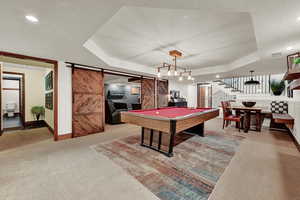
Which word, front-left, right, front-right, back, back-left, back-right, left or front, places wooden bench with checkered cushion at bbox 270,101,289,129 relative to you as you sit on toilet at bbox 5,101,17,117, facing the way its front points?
front-left

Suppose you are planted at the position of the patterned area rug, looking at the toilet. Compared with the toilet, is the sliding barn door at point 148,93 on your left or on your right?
right

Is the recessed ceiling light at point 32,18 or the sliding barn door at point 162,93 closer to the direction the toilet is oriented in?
the recessed ceiling light

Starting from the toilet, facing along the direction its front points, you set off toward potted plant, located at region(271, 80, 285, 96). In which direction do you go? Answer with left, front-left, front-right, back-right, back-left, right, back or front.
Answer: front-left

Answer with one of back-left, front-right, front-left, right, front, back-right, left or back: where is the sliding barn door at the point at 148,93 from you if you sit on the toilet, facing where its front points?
front-left

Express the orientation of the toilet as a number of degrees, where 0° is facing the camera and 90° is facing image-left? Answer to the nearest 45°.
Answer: approximately 0°

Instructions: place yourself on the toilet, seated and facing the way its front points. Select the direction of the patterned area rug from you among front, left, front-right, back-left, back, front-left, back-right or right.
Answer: front

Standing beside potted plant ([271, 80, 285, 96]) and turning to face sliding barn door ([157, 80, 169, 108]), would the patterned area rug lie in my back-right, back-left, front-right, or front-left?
front-left

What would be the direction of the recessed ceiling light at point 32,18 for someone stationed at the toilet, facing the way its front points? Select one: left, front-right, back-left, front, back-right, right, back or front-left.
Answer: front

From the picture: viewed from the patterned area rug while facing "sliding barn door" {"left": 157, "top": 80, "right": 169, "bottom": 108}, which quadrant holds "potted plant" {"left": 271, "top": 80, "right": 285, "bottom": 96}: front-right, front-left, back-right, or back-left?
front-right

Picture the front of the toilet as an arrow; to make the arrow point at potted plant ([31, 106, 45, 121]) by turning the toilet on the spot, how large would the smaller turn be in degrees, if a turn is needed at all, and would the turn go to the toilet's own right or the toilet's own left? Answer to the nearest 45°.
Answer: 0° — it already faces it
